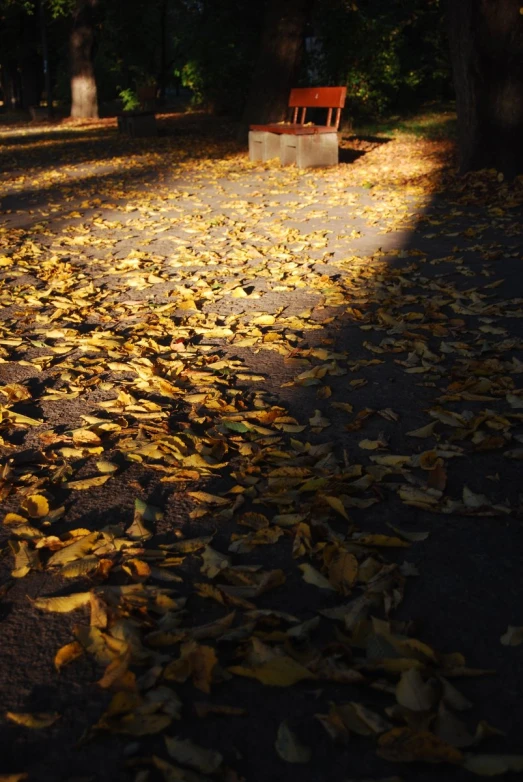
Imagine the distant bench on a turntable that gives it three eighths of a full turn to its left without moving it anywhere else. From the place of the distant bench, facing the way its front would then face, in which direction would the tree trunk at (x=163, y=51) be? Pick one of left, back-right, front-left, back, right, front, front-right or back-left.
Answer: back-left

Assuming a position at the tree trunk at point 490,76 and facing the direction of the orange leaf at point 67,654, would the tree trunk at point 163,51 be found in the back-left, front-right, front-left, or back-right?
back-right
